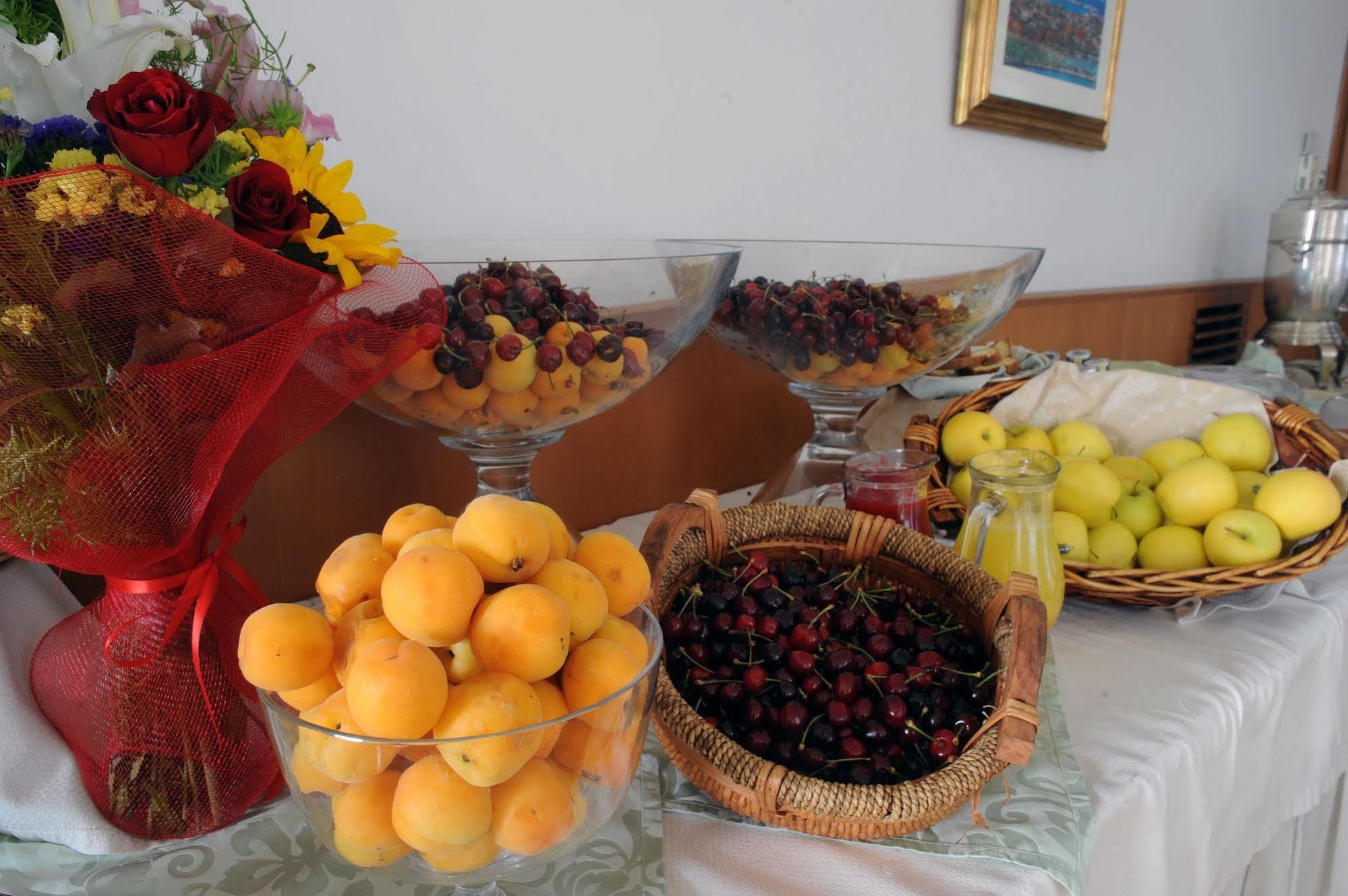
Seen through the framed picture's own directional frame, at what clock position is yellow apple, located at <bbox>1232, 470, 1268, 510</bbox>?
The yellow apple is roughly at 10 o'clock from the framed picture.
